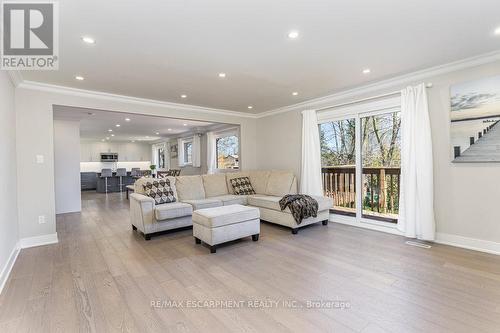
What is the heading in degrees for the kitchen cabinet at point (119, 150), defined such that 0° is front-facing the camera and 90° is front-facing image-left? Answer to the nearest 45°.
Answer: approximately 0°

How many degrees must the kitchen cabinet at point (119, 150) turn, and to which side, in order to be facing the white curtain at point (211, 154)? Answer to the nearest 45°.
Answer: approximately 45° to its left

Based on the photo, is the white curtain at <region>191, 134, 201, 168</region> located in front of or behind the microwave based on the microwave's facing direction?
in front

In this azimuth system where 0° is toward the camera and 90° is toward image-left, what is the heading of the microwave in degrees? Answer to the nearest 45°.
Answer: approximately 0°

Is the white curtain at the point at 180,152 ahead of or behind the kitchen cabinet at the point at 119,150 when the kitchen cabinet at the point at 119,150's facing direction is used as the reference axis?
ahead

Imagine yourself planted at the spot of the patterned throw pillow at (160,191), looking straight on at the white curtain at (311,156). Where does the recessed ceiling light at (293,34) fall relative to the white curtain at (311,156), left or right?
right

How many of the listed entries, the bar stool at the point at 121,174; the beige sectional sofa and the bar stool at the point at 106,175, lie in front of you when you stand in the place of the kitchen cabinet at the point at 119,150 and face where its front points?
3

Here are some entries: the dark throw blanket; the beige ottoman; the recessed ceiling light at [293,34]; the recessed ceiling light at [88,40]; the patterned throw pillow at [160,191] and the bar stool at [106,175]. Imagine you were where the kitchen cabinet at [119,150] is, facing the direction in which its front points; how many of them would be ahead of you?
6
